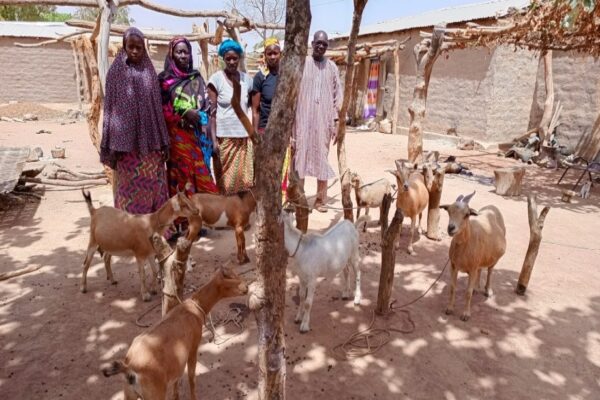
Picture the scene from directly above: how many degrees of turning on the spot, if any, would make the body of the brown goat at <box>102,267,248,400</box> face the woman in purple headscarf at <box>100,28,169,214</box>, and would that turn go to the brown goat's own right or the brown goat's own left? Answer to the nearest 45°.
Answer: approximately 45° to the brown goat's own left

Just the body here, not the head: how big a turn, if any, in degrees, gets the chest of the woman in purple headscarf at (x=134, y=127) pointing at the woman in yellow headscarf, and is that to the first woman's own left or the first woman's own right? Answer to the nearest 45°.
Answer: approximately 90° to the first woman's own left

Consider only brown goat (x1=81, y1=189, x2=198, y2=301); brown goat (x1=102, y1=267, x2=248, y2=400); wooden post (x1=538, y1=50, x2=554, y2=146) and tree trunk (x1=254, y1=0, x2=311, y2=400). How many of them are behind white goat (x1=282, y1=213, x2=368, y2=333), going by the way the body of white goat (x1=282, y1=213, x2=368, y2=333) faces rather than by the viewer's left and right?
1

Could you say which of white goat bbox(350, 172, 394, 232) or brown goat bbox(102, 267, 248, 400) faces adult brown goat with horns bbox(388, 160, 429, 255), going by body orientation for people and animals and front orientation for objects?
the brown goat

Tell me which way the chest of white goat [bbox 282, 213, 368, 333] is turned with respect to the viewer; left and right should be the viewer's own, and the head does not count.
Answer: facing the viewer and to the left of the viewer

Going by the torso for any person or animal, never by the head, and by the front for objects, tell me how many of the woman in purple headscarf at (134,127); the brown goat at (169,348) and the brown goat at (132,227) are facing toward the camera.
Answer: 1

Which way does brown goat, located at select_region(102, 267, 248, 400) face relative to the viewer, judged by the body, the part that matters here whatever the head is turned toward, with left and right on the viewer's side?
facing away from the viewer and to the right of the viewer

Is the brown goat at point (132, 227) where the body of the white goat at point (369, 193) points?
yes

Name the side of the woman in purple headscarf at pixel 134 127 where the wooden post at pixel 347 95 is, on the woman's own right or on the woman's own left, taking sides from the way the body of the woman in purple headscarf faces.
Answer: on the woman's own left

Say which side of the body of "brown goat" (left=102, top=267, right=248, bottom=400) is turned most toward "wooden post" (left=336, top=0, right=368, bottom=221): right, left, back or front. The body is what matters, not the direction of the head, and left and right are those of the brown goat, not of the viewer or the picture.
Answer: front

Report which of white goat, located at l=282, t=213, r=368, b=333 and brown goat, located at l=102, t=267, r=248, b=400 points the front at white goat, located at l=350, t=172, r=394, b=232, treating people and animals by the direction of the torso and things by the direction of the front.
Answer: the brown goat

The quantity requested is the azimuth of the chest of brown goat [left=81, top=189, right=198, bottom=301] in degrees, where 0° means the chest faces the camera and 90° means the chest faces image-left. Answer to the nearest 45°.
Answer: approximately 270°

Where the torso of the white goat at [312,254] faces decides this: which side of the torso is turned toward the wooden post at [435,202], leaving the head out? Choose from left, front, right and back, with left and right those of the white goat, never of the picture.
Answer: back

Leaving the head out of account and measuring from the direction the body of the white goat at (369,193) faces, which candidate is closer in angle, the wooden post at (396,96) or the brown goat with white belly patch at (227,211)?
the brown goat with white belly patch
